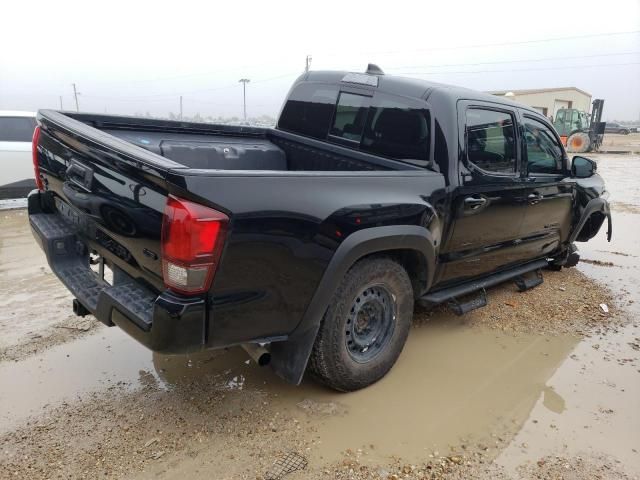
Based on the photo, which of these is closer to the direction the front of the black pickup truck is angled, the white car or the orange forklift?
the orange forklift

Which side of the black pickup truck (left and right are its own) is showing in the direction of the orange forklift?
front

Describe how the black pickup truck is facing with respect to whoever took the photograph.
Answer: facing away from the viewer and to the right of the viewer

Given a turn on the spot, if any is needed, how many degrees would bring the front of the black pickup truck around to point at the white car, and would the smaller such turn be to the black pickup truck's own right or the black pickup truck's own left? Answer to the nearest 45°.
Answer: approximately 90° to the black pickup truck's own left
